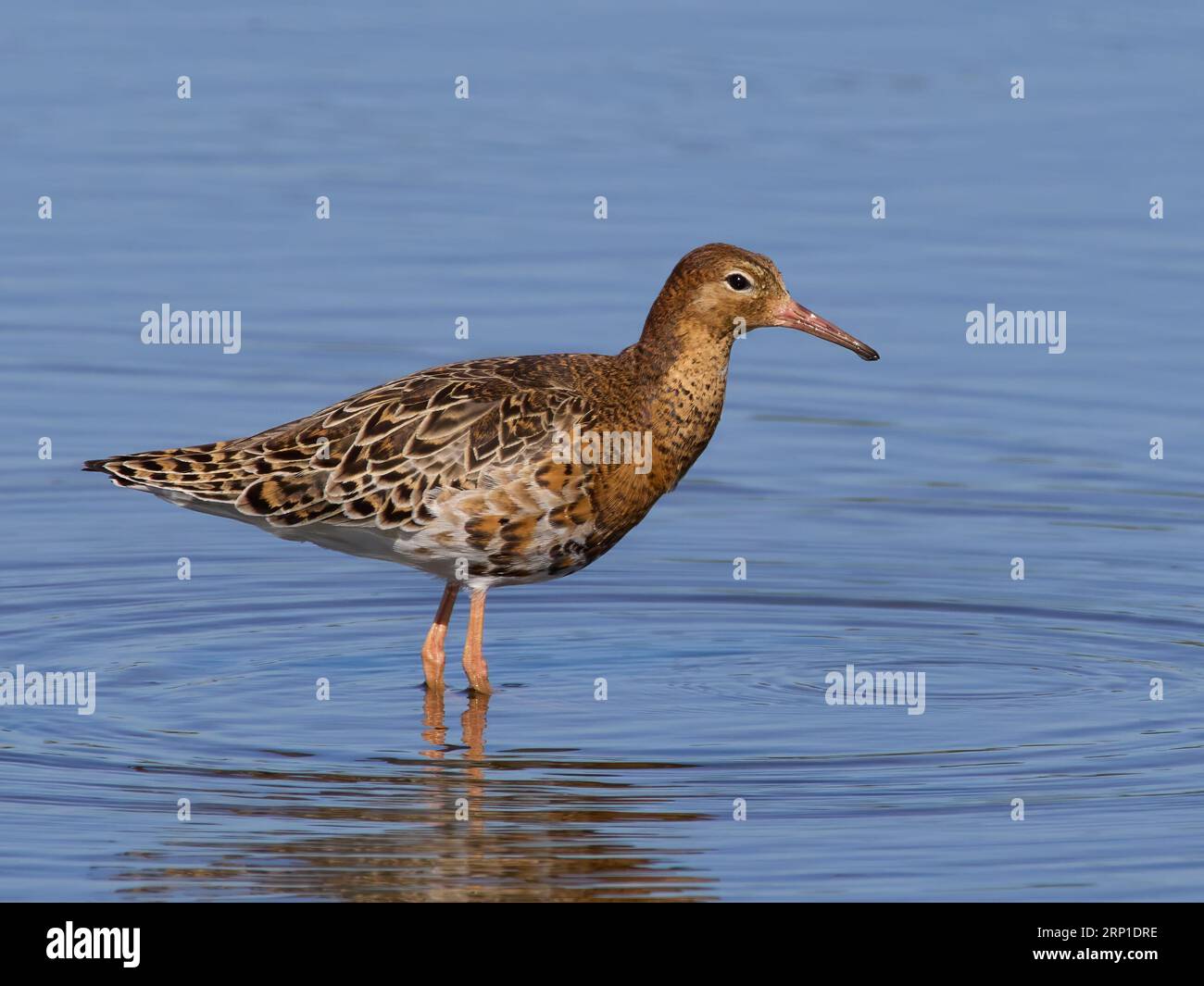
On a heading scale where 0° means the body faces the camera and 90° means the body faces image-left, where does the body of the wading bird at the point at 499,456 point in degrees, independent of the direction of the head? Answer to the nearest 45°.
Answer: approximately 270°
